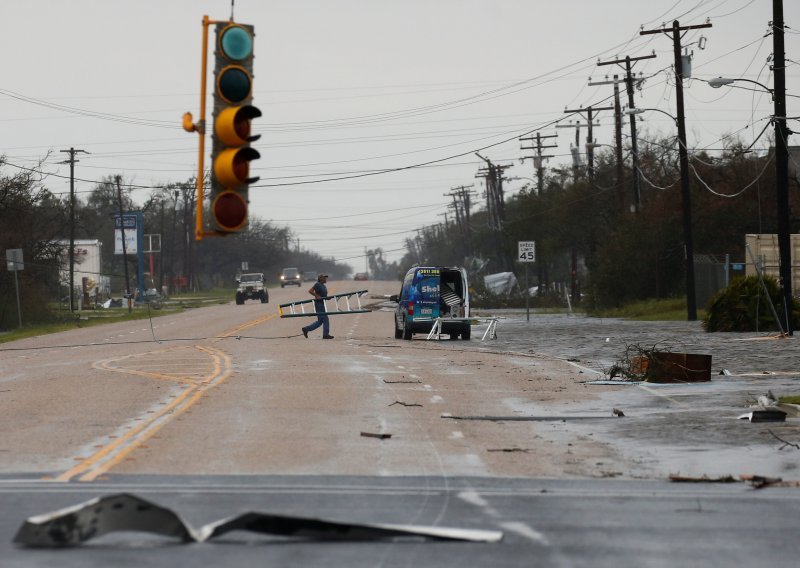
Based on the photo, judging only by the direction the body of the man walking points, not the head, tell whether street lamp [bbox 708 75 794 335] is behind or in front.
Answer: in front

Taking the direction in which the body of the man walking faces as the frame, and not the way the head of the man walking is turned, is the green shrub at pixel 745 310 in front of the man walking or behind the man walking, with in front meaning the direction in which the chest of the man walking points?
in front

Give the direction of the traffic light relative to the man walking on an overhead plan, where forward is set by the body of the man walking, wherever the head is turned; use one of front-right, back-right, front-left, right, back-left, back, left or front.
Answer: right

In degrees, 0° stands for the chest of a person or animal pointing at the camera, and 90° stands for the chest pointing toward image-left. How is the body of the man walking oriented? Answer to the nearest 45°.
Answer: approximately 270°

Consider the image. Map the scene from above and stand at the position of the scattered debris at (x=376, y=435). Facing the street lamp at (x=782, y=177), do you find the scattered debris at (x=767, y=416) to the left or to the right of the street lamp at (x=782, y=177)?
right

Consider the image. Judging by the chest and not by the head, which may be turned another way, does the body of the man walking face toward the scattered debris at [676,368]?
no

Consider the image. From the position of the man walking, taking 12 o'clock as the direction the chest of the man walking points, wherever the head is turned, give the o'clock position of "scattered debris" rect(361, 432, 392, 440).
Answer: The scattered debris is roughly at 3 o'clock from the man walking.

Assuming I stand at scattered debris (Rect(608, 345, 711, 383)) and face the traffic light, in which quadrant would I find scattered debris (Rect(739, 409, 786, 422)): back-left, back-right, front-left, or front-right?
front-left

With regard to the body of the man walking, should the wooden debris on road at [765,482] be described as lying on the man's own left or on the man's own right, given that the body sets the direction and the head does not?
on the man's own right

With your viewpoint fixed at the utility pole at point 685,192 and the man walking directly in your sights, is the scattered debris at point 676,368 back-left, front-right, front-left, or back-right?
front-left

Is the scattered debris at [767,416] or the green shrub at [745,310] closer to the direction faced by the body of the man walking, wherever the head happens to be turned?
the green shrub
